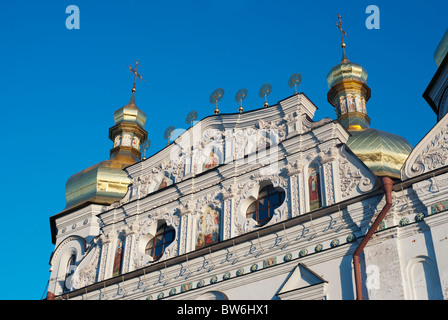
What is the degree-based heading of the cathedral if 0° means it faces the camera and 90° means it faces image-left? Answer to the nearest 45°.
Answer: approximately 45°
